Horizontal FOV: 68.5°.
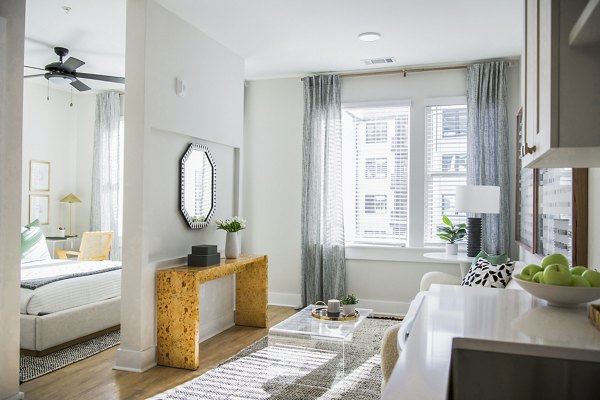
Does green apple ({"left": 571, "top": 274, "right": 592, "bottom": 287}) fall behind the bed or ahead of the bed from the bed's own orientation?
ahead

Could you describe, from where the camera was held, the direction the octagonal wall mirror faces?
facing the viewer and to the right of the viewer

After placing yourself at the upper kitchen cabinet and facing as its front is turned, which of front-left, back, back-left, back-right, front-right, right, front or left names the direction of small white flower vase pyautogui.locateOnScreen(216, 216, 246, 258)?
front-right

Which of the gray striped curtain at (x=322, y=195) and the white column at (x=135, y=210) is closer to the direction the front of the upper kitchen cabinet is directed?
the white column

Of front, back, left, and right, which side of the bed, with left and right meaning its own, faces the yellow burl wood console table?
front

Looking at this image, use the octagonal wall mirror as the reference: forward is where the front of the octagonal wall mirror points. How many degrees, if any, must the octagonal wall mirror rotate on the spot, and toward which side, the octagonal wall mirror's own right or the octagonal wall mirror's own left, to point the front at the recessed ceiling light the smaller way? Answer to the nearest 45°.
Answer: approximately 45° to the octagonal wall mirror's own left

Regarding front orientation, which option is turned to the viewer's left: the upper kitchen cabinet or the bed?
the upper kitchen cabinet

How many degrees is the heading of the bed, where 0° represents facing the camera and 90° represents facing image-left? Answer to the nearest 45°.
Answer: approximately 315°

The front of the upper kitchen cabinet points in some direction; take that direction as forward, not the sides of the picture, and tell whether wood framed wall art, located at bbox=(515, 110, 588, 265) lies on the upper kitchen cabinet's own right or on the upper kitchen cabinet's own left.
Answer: on the upper kitchen cabinet's own right

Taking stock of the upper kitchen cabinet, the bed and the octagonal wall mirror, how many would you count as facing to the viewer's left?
1

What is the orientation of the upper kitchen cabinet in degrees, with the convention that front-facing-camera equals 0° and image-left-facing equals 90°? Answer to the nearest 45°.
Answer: approximately 90°

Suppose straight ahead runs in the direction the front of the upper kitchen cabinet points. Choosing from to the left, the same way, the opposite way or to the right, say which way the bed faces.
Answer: the opposite way

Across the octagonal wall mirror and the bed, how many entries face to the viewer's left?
0
